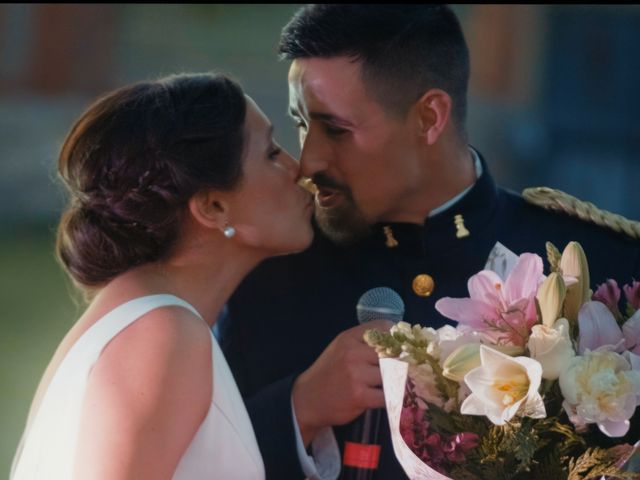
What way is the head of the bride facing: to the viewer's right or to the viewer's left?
to the viewer's right

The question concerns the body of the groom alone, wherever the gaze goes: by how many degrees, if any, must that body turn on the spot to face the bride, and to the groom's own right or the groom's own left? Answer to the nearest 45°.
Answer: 0° — they already face them

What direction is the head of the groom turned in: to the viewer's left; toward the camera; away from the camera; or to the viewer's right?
to the viewer's left

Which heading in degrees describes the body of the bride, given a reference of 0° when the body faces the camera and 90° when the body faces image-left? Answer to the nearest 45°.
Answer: approximately 270°

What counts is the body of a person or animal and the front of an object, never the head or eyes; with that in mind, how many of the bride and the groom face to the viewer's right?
1

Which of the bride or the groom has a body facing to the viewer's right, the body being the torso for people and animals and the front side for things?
the bride

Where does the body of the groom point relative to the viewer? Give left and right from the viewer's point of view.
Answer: facing the viewer and to the left of the viewer
